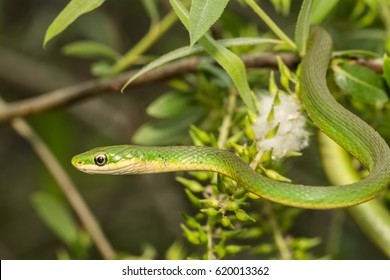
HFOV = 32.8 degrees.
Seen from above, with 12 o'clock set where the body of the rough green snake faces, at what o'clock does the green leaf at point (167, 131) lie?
The green leaf is roughly at 2 o'clock from the rough green snake.

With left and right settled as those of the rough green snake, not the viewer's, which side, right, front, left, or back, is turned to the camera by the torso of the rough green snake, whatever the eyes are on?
left
